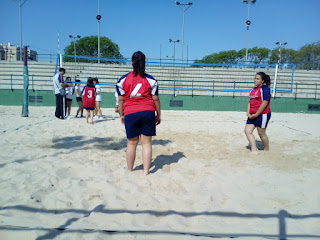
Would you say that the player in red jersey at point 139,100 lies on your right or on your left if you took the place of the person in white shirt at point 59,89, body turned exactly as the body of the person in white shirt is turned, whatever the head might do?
on your right

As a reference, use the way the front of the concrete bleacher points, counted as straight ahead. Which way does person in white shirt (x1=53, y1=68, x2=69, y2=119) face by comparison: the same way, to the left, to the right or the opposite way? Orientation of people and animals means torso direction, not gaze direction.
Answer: to the left

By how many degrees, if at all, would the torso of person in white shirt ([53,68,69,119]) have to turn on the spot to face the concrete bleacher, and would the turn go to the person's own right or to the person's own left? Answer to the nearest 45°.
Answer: approximately 45° to the person's own left

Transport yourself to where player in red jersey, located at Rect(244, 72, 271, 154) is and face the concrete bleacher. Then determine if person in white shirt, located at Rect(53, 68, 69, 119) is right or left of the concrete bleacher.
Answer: left

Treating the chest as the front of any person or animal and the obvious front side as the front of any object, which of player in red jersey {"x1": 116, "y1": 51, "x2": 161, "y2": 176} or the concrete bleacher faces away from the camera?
the player in red jersey

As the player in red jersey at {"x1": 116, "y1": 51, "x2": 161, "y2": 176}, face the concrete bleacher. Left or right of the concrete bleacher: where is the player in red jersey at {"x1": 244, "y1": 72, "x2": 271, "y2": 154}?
right

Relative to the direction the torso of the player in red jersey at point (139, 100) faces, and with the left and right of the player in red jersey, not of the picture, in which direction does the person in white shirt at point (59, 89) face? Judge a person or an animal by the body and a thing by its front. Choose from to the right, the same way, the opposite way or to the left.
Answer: to the right

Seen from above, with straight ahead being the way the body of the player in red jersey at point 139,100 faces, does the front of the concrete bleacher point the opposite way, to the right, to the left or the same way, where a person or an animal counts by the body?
the opposite way

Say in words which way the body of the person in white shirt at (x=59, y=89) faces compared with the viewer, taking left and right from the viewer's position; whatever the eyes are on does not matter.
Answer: facing to the right of the viewer

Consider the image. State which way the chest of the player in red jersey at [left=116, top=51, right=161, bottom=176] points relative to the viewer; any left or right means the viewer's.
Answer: facing away from the viewer
